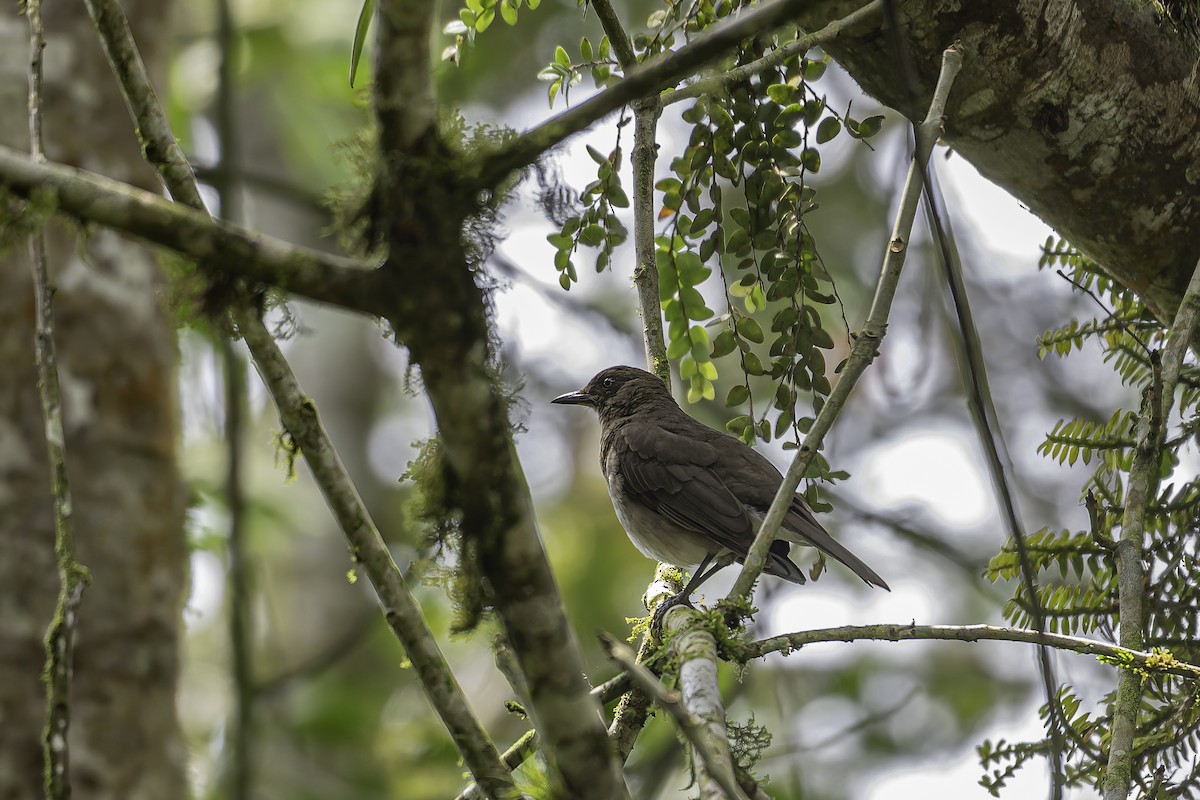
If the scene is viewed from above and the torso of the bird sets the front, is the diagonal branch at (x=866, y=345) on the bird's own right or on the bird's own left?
on the bird's own left

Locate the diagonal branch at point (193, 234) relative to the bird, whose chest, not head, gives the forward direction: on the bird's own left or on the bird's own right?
on the bird's own left

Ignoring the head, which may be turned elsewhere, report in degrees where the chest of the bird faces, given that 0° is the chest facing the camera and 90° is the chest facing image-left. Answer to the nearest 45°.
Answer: approximately 90°

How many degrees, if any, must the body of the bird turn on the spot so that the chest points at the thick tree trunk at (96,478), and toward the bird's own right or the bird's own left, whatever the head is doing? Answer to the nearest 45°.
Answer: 0° — it already faces it

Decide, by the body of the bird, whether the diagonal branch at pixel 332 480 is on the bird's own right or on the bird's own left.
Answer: on the bird's own left
